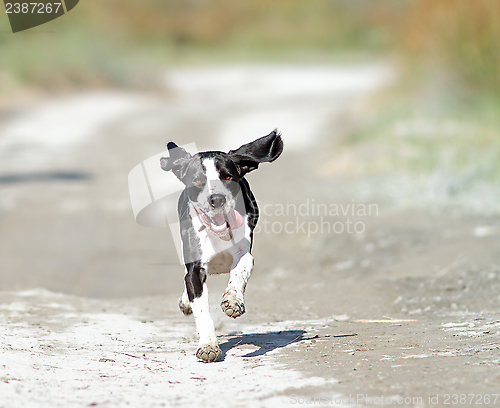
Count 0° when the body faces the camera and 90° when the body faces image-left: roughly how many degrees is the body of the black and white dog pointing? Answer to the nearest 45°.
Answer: approximately 0°
